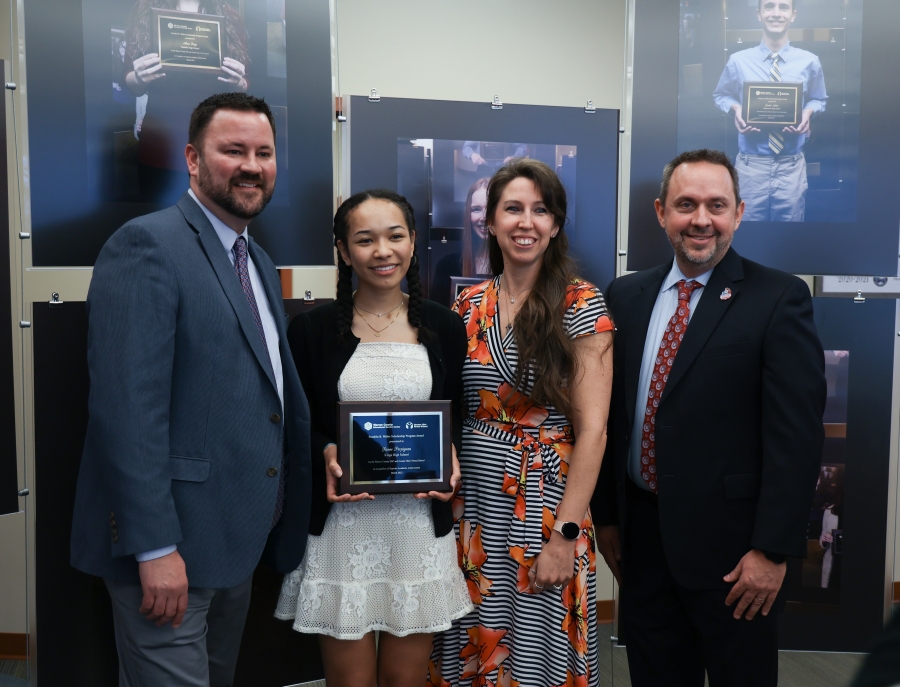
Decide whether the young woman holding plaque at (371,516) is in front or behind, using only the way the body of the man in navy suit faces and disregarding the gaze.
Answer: in front

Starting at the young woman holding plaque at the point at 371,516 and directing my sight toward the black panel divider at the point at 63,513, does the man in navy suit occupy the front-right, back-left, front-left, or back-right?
back-right

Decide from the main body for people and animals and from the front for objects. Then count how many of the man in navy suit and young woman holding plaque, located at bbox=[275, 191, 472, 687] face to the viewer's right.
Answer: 0

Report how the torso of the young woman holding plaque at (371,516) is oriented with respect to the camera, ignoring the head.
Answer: toward the camera

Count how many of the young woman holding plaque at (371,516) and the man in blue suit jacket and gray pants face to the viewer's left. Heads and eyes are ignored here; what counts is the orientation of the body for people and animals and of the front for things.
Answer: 0

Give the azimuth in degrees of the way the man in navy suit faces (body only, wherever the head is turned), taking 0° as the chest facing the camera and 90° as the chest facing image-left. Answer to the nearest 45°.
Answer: approximately 45°

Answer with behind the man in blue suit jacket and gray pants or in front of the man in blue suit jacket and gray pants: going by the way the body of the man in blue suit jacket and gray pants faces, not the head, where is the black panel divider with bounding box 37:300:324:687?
behind
